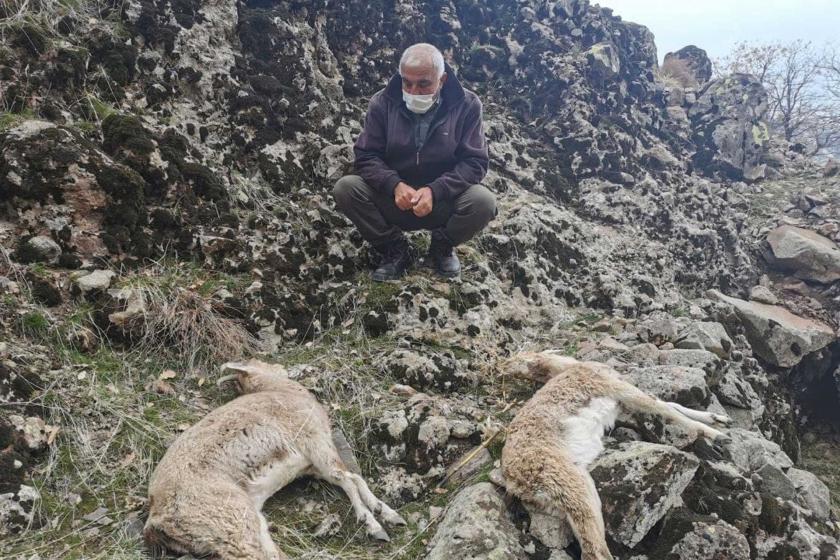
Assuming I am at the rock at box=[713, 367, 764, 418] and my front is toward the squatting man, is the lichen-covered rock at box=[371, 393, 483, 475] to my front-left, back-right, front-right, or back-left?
front-left

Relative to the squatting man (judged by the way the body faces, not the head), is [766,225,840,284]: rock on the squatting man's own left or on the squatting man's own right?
on the squatting man's own left

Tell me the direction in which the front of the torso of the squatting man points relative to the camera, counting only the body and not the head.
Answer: toward the camera

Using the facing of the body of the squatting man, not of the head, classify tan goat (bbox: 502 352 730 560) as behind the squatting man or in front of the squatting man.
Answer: in front

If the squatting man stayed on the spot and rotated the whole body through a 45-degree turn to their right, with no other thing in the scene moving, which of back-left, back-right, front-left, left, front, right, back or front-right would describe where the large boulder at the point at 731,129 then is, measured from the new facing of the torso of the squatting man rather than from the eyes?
back

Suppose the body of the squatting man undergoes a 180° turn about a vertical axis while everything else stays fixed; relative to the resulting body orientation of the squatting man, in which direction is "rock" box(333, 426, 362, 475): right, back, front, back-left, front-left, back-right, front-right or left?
back

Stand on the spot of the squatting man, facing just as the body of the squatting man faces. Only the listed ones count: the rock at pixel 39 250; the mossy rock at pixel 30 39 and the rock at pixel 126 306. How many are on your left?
0

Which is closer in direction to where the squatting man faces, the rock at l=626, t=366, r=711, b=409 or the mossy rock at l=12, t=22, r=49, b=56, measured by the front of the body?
the rock

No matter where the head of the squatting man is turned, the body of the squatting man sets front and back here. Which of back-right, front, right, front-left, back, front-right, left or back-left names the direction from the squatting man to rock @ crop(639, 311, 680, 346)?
left

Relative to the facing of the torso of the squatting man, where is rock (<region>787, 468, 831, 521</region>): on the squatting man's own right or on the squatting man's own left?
on the squatting man's own left

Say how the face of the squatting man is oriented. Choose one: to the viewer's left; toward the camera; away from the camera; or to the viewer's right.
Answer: toward the camera

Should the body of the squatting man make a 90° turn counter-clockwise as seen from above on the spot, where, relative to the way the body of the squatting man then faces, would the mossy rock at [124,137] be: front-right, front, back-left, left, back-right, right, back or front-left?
back

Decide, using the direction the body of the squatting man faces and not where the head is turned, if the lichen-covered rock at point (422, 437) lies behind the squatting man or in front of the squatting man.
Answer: in front

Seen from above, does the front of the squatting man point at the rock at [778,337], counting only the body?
no

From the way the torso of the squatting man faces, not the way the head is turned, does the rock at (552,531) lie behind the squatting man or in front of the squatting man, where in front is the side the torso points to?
in front
